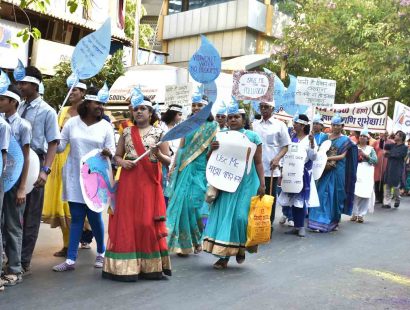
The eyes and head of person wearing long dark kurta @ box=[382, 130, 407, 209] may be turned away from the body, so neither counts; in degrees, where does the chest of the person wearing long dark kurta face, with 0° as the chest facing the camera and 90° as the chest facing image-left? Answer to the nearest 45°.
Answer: approximately 45°

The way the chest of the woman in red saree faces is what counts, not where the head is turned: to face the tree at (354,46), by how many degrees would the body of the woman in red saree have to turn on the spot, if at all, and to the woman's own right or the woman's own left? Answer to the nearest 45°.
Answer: approximately 135° to the woman's own left

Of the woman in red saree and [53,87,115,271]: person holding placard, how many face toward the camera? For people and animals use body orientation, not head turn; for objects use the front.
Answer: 2

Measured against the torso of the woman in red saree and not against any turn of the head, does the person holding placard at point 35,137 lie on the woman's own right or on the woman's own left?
on the woman's own right

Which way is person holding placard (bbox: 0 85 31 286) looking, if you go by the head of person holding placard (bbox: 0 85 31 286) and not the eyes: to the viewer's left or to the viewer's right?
to the viewer's left

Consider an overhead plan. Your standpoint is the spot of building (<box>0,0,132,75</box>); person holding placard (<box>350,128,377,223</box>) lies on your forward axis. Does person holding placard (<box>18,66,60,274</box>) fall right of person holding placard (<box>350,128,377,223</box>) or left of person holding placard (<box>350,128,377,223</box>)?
right

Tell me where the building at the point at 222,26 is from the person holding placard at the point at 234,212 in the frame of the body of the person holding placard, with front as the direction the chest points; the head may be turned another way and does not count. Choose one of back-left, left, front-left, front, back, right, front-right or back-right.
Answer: back-right
